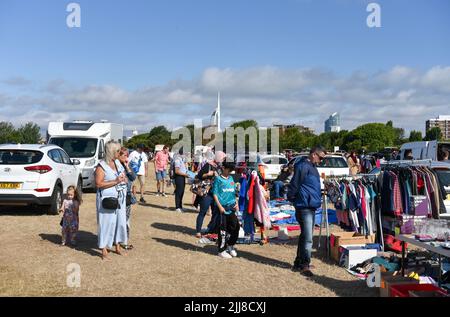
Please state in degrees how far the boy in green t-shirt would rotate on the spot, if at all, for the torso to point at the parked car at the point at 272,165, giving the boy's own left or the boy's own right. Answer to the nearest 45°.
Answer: approximately 135° to the boy's own left

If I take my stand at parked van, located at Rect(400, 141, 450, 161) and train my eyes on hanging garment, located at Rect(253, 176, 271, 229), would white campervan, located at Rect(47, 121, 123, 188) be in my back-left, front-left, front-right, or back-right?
front-right

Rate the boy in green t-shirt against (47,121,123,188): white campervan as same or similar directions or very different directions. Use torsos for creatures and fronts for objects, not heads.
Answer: same or similar directions

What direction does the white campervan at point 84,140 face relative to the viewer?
toward the camera

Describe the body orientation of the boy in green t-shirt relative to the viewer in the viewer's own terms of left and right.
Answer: facing the viewer and to the right of the viewer

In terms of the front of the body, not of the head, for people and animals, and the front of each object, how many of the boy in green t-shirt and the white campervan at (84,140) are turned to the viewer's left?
0

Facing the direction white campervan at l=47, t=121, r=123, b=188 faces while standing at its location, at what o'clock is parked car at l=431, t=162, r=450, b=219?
The parked car is roughly at 11 o'clock from the white campervan.

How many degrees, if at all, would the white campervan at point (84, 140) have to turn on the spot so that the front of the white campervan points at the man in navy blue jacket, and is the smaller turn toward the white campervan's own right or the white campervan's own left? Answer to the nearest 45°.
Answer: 0° — it already faces them

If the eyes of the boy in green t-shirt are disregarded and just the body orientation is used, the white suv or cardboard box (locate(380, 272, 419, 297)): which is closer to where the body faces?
the cardboard box

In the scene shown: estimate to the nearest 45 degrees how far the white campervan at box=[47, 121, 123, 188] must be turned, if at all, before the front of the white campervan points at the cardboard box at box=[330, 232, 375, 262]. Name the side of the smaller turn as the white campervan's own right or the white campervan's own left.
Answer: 0° — it already faces it

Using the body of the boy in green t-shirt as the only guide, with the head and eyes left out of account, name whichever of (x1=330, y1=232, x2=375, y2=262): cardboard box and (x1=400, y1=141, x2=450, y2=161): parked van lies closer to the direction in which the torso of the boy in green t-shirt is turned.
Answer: the cardboard box

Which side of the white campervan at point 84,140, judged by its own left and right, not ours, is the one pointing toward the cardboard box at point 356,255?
front

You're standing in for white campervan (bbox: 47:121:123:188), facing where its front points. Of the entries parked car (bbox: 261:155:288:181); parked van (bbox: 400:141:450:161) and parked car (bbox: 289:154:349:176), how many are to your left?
3

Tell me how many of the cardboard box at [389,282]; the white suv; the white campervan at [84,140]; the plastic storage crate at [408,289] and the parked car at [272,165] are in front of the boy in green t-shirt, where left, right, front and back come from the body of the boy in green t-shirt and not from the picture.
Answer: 2

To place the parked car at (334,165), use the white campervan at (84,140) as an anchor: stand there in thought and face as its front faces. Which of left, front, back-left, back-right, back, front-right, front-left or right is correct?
left

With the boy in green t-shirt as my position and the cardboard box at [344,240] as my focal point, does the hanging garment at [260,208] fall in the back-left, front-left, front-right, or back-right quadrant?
front-left

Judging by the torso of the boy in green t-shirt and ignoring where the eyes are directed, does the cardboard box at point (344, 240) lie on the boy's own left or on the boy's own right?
on the boy's own left

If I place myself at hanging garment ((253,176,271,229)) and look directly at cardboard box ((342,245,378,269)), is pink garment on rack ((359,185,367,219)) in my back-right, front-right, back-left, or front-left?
front-left
